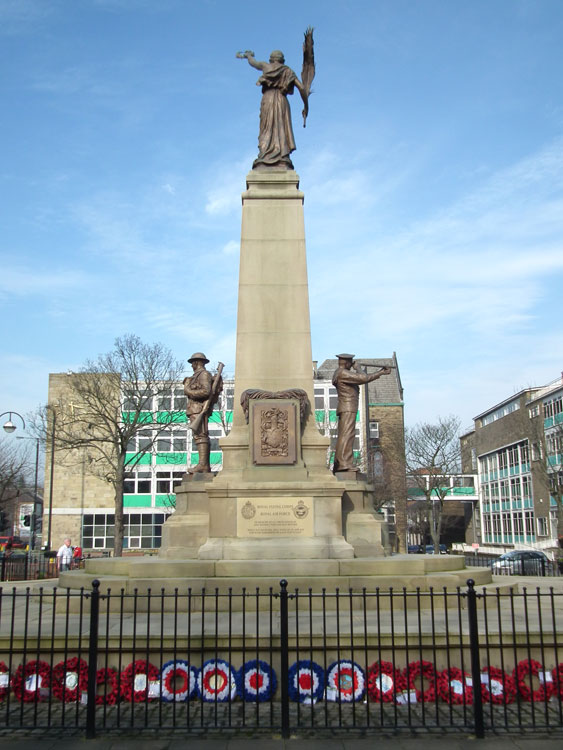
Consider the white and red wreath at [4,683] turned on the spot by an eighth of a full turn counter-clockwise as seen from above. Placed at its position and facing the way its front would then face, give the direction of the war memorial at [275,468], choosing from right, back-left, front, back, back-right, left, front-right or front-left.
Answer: left

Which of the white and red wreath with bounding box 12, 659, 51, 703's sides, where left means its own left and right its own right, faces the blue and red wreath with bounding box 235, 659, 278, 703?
left

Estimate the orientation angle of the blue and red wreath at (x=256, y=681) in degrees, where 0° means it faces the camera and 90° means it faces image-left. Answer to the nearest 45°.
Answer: approximately 0°

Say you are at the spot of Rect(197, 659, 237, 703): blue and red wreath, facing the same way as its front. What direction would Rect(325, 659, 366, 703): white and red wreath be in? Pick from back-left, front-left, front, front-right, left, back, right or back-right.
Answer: left

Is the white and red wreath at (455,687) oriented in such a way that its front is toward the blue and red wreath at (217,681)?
no

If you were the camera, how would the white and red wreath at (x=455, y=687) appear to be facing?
facing the viewer

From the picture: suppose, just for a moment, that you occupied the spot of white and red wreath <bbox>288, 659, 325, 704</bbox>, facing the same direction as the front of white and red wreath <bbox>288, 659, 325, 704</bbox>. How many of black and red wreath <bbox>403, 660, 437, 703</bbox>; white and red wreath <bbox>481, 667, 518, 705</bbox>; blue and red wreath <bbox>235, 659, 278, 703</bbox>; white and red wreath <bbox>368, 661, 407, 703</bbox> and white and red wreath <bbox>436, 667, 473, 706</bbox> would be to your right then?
1

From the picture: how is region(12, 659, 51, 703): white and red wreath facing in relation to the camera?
toward the camera

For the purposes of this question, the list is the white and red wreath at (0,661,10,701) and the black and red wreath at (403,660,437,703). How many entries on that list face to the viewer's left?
0

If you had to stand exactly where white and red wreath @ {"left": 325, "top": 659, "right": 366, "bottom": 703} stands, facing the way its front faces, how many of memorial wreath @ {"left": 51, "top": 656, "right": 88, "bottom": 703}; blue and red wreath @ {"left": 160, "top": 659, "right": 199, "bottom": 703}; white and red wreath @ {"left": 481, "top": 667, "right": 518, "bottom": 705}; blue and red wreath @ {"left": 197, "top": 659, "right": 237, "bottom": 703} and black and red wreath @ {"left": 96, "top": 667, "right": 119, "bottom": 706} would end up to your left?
1

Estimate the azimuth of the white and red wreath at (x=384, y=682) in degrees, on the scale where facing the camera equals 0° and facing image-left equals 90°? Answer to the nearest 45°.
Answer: approximately 0°

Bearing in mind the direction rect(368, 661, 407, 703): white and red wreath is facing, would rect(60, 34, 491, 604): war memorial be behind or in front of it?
behind

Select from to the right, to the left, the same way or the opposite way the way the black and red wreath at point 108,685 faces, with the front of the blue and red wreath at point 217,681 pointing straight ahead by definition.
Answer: the same way

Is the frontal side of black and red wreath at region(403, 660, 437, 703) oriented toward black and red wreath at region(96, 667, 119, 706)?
no

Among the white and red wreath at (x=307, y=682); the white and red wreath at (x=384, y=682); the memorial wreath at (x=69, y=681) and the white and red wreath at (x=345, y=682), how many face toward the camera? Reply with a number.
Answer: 4
